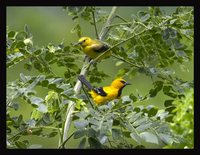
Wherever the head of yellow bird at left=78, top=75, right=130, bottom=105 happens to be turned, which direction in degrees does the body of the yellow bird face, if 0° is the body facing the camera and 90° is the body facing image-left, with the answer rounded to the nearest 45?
approximately 270°

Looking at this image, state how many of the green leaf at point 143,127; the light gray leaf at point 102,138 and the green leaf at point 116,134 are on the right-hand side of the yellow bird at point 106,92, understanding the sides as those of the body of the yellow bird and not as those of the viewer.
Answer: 3
